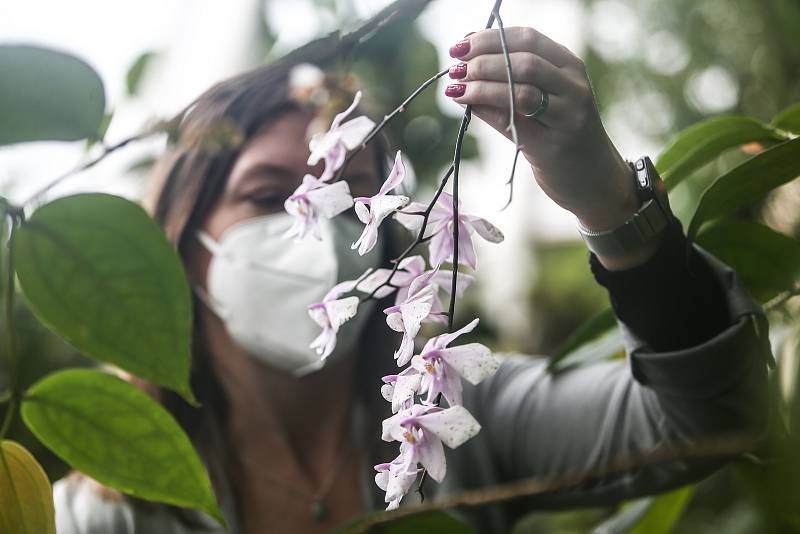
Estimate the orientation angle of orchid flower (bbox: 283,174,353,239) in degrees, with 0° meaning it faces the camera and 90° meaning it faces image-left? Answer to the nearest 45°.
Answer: approximately 45°

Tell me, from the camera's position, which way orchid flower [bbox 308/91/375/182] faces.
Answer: facing to the left of the viewer
